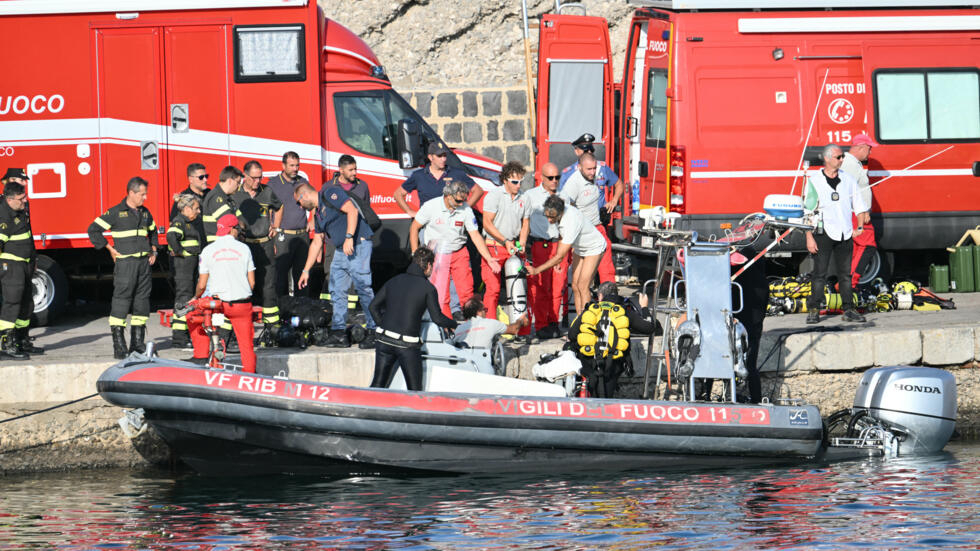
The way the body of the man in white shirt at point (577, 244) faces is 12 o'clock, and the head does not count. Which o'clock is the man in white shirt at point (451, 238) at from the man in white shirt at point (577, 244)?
the man in white shirt at point (451, 238) is roughly at 12 o'clock from the man in white shirt at point (577, 244).

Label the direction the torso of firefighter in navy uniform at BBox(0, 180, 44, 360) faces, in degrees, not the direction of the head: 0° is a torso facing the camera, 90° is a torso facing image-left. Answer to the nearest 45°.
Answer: approximately 315°

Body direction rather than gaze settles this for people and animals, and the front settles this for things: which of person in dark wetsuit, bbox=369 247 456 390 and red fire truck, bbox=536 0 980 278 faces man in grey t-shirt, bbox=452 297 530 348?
the person in dark wetsuit

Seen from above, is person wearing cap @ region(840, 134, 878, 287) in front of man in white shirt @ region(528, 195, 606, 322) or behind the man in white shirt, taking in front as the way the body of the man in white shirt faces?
behind

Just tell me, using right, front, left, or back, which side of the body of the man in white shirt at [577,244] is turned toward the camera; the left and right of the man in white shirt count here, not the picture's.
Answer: left

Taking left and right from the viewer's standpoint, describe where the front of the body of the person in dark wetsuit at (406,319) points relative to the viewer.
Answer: facing away from the viewer and to the right of the viewer

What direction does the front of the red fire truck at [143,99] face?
to the viewer's right

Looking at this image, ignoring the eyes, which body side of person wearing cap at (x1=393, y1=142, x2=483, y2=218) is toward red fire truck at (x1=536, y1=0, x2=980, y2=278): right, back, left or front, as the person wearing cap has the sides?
left

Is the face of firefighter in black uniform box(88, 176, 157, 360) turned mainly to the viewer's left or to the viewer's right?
to the viewer's right
